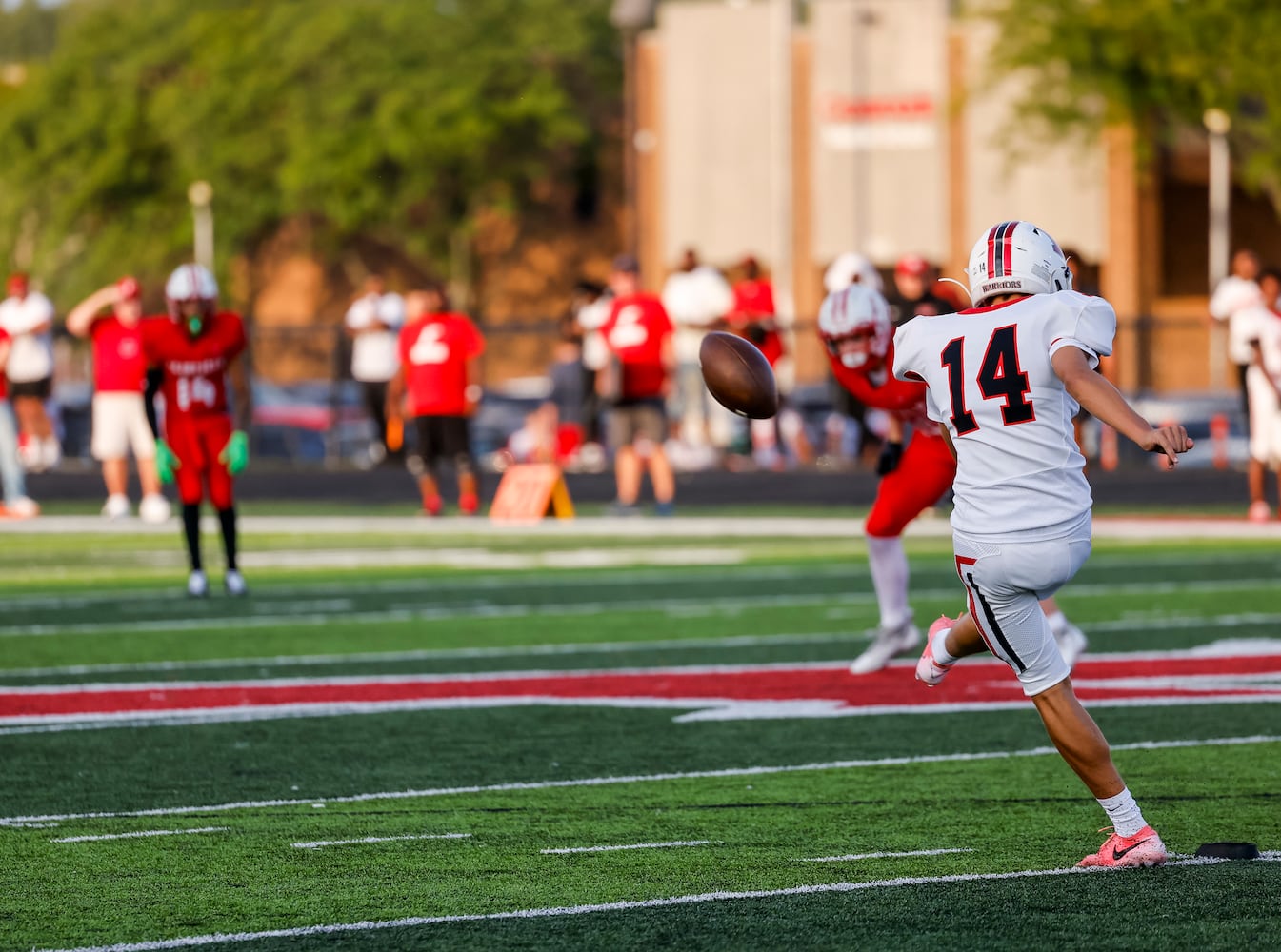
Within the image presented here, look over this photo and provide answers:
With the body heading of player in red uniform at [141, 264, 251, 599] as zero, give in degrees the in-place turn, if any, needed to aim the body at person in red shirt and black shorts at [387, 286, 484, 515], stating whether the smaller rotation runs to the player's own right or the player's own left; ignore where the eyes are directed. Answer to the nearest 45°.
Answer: approximately 180°

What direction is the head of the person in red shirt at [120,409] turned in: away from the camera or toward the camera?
toward the camera

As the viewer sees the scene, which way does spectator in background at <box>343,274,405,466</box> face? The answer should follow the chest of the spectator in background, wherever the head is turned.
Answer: toward the camera

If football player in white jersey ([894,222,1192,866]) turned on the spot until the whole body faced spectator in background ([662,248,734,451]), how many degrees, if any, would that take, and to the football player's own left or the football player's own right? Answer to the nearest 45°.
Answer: approximately 45° to the football player's own right

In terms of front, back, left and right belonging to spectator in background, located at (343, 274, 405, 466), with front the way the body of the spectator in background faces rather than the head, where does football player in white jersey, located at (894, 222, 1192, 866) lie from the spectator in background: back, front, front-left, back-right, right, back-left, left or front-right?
front

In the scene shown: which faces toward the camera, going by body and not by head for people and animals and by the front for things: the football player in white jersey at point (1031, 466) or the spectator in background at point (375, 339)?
the spectator in background

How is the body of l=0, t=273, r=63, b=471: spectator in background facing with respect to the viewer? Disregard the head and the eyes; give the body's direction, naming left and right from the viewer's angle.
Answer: facing the viewer

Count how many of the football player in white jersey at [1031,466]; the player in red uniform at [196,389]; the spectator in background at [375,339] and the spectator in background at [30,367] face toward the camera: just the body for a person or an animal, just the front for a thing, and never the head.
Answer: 3

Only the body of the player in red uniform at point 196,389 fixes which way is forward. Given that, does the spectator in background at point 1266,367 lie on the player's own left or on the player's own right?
on the player's own left

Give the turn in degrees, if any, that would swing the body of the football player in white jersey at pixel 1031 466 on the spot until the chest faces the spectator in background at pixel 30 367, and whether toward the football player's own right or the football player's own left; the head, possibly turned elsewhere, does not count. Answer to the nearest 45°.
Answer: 0° — they already face them

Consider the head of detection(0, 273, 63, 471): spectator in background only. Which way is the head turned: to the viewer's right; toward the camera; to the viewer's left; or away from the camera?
toward the camera

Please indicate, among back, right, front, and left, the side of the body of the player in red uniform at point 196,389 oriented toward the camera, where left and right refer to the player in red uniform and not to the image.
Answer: front

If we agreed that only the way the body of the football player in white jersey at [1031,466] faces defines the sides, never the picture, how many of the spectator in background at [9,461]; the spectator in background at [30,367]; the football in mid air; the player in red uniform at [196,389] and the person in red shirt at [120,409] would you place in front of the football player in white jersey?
5

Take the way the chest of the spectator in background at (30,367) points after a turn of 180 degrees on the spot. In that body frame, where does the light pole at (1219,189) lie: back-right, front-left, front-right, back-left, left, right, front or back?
front-right

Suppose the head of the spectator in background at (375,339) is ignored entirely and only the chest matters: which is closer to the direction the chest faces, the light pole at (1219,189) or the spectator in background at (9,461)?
the spectator in background
